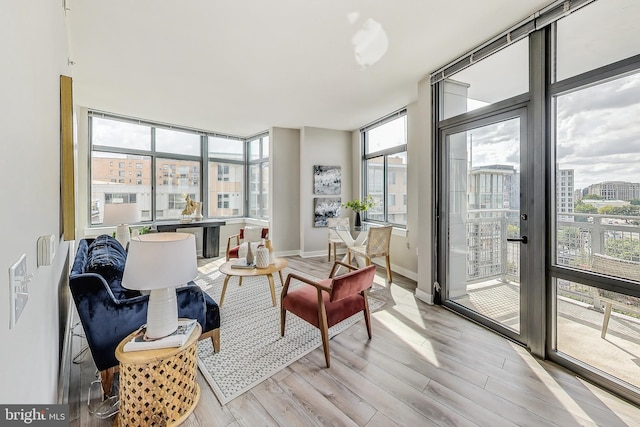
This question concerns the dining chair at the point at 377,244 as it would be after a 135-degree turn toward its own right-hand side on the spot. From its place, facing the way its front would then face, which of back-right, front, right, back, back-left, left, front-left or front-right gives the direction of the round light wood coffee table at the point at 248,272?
back-right

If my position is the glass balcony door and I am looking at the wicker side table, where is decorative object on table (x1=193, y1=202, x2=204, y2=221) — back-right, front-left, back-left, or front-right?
front-right

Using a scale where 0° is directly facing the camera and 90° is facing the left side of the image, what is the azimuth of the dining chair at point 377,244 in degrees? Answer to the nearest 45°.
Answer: approximately 135°

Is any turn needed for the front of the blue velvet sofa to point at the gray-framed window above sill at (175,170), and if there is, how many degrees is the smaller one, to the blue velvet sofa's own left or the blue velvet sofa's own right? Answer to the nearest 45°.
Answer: approximately 90° to the blue velvet sofa's own left

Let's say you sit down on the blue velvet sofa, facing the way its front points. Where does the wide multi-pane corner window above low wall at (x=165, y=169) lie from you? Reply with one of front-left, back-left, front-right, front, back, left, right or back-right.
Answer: left

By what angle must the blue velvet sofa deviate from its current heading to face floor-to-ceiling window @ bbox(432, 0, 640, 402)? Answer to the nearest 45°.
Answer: approximately 45° to its right

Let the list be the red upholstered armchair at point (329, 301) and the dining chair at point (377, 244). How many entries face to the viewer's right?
0

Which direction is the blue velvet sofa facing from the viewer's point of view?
to the viewer's right
